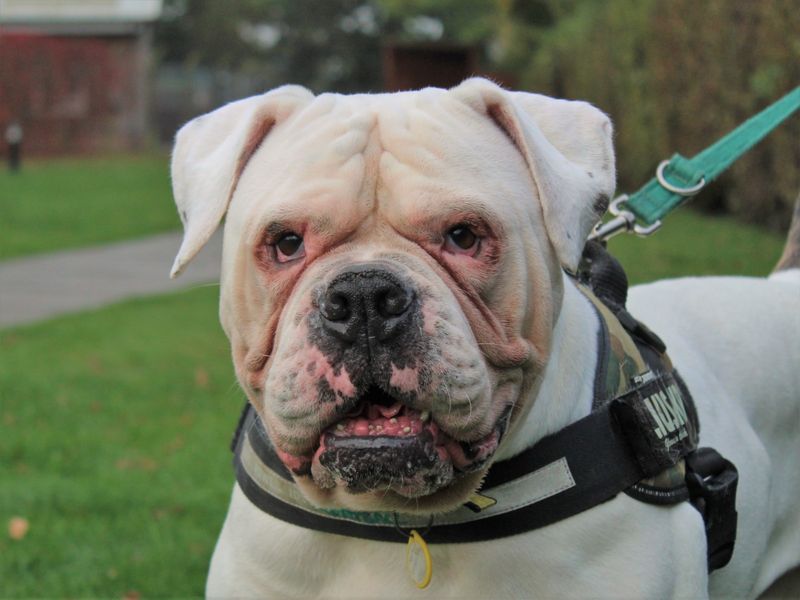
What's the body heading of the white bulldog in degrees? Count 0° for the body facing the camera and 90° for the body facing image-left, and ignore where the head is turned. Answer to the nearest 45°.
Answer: approximately 45°

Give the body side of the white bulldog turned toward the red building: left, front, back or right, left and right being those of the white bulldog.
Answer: right
